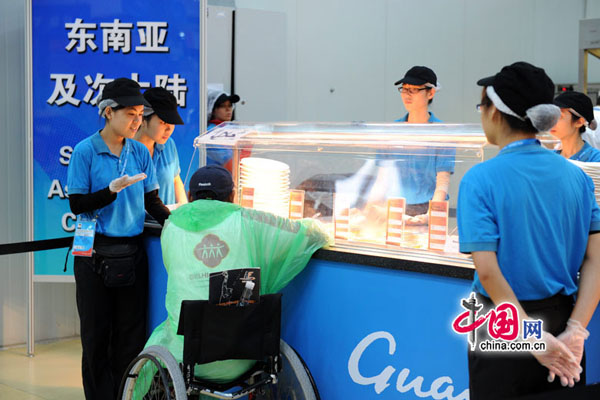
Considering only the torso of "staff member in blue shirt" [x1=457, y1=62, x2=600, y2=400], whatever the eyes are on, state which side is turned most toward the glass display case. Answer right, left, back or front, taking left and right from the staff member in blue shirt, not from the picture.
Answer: front

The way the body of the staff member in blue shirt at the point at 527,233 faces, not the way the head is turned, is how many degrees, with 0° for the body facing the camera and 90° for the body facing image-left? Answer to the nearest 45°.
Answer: approximately 135°

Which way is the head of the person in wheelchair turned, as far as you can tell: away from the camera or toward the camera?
away from the camera

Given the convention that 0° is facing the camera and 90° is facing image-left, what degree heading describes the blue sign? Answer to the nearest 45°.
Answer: approximately 0°

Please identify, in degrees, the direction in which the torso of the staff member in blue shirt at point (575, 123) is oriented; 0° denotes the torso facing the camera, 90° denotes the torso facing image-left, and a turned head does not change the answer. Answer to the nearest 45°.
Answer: approximately 90°

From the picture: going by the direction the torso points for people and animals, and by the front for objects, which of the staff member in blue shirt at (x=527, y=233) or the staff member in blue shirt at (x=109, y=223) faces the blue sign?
the staff member in blue shirt at (x=527, y=233)

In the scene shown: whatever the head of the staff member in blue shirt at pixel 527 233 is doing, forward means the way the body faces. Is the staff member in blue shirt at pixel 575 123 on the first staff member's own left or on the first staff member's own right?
on the first staff member's own right

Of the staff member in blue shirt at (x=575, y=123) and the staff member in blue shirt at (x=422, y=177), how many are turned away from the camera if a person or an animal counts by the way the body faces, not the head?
0

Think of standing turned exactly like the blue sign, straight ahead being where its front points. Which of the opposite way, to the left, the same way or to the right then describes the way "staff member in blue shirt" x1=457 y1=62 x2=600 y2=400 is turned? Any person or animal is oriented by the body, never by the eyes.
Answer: the opposite way

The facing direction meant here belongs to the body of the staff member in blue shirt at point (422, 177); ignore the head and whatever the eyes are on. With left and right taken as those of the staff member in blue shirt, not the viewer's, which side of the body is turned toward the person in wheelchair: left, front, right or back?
front

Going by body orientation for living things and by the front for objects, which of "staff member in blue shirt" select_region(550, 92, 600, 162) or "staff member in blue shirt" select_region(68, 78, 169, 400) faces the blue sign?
"staff member in blue shirt" select_region(550, 92, 600, 162)

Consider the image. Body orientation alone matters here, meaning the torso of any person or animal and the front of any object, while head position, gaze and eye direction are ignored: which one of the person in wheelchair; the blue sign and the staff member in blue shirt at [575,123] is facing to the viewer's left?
the staff member in blue shirt

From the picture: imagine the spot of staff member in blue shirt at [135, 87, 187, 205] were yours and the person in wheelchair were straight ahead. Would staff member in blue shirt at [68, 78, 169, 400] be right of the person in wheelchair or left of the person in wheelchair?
right

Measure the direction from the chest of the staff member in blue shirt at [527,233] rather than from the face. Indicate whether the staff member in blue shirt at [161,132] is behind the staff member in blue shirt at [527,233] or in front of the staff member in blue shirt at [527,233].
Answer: in front
